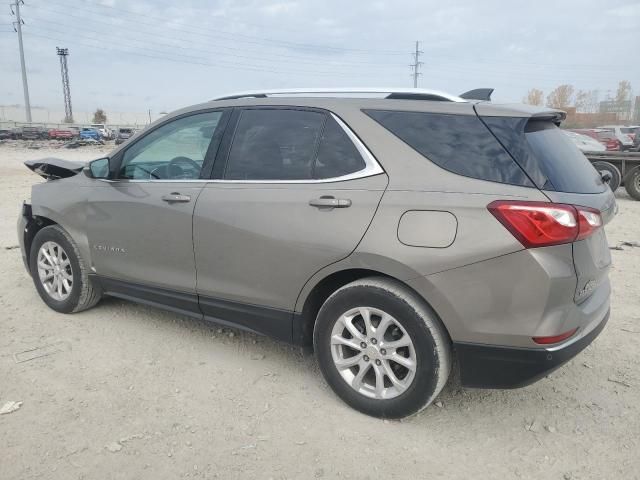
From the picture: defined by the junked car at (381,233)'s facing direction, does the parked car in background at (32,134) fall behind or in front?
in front

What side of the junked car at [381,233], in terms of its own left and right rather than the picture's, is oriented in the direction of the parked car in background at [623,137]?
right

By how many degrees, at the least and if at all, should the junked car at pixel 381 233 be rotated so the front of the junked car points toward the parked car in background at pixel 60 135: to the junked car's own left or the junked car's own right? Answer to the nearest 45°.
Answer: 0° — it already faces it

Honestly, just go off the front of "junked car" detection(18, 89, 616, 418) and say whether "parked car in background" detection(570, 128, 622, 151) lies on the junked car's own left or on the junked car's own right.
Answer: on the junked car's own right

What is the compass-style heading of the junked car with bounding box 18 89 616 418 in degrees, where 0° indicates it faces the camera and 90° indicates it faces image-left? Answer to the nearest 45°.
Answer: approximately 135°

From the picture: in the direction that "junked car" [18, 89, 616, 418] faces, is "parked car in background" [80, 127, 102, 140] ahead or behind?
ahead
